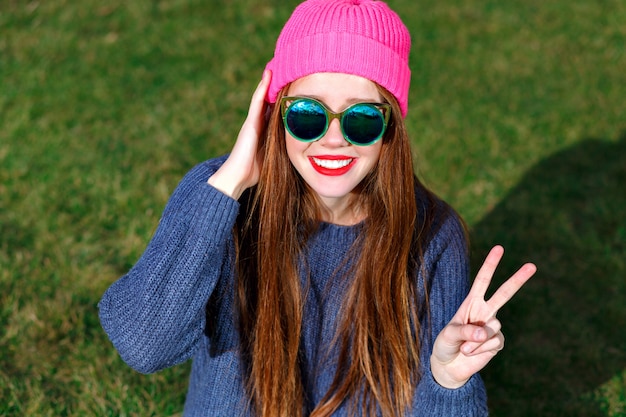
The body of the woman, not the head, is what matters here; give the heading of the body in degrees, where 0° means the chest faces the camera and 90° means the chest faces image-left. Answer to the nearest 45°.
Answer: approximately 0°
